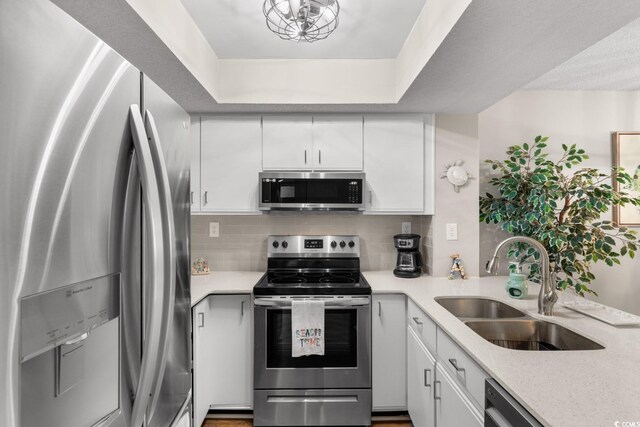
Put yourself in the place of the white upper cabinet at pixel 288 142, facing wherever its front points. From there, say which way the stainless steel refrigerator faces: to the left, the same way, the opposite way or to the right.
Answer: to the left

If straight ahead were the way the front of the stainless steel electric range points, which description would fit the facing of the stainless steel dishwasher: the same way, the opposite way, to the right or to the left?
to the right

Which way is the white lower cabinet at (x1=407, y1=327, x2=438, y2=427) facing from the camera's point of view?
to the viewer's left

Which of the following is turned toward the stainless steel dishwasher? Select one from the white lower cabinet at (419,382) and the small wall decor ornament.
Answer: the small wall decor ornament

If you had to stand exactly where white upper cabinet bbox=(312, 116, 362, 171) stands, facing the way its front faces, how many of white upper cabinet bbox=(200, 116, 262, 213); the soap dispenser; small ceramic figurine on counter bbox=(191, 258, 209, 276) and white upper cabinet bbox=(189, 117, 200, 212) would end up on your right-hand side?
3

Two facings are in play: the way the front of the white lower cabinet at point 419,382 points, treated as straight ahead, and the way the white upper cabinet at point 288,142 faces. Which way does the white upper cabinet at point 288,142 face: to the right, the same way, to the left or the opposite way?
to the left

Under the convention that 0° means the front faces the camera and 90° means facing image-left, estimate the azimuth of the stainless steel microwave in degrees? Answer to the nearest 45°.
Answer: approximately 0°

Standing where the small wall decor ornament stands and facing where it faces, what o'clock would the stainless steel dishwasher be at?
The stainless steel dishwasher is roughly at 12 o'clock from the small wall decor ornament.

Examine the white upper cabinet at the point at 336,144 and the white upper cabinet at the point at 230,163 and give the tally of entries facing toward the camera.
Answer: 2

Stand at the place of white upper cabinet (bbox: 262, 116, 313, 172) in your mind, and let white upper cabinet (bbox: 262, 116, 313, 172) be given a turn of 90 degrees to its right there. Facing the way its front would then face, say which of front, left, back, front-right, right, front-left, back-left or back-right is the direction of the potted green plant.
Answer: back

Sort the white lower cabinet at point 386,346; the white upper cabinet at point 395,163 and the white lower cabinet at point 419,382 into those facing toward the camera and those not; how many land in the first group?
2

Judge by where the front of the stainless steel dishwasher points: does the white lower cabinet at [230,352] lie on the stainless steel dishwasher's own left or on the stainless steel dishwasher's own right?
on the stainless steel dishwasher's own right

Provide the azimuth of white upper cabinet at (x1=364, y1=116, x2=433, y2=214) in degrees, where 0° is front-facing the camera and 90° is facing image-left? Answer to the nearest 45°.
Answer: approximately 0°
